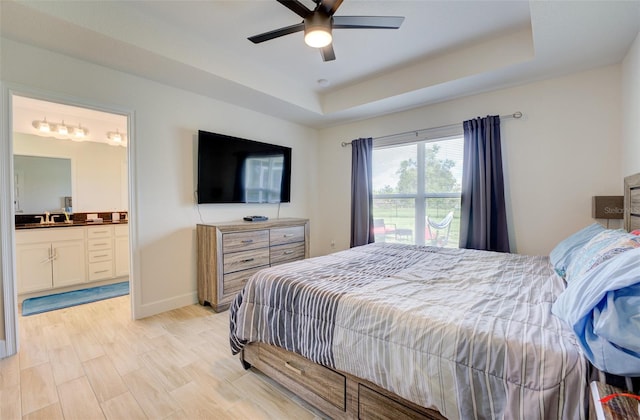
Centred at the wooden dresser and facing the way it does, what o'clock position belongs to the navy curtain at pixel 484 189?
The navy curtain is roughly at 11 o'clock from the wooden dresser.

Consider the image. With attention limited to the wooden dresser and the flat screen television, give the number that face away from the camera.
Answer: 0

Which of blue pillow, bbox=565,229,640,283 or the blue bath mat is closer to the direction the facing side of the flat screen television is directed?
the blue pillow

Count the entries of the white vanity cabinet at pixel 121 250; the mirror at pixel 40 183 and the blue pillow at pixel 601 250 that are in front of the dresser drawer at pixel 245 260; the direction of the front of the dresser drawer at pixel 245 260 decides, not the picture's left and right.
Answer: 1

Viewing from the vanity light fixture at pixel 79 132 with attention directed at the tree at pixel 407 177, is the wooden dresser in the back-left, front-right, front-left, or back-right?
front-right

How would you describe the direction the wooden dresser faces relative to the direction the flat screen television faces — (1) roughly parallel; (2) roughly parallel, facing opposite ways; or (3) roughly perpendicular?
roughly parallel

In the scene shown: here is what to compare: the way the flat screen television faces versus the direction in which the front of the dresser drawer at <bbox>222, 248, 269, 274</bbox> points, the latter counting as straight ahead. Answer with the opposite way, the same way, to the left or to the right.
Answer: the same way

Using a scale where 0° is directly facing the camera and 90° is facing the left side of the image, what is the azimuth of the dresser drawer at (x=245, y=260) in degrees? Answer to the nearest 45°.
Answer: approximately 315°

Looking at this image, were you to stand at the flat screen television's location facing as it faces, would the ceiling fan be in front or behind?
in front

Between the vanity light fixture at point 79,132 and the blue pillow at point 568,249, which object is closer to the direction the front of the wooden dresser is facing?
the blue pillow

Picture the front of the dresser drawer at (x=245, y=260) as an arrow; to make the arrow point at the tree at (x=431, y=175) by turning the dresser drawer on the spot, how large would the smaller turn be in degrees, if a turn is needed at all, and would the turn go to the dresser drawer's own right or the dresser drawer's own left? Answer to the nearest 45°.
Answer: approximately 45° to the dresser drawer's own left

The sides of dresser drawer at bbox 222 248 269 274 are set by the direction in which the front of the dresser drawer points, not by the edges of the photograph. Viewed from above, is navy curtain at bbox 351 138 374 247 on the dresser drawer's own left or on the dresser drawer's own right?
on the dresser drawer's own left

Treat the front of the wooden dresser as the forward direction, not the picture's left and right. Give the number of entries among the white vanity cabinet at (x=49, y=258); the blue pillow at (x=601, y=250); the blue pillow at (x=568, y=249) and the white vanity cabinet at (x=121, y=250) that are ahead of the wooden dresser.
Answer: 2

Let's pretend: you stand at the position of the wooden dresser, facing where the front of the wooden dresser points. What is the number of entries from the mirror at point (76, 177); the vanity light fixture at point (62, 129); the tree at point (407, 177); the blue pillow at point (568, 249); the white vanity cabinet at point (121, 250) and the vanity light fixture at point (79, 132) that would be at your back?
4

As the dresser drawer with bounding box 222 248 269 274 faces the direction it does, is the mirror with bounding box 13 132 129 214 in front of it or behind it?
behind

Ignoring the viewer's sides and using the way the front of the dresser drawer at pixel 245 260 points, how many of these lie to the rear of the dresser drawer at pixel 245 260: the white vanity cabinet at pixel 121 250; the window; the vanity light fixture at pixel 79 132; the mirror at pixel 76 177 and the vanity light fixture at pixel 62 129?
4

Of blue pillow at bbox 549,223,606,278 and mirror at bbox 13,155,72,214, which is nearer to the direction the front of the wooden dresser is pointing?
the blue pillow

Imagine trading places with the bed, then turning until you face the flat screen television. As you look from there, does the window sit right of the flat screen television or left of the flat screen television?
right
